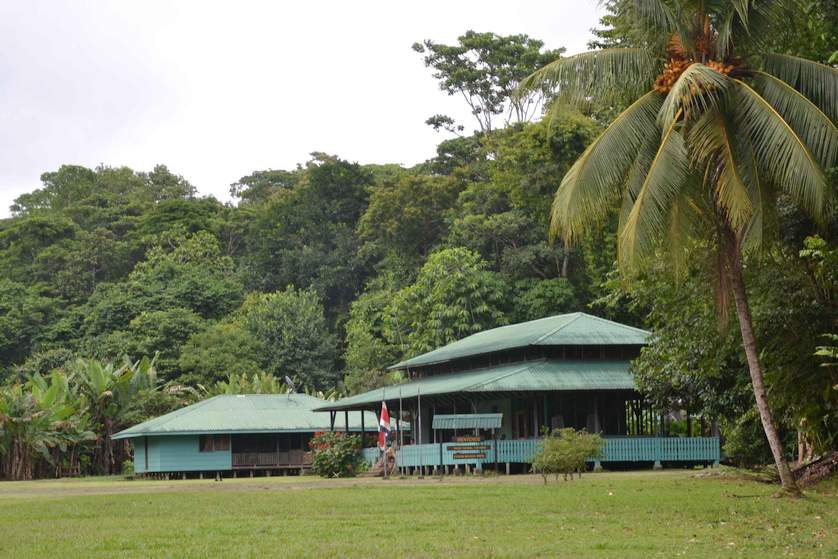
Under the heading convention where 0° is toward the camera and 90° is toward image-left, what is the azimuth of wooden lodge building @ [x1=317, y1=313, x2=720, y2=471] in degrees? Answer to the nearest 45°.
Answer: approximately 45°

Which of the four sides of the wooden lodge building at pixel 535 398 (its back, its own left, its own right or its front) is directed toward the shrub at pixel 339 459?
right

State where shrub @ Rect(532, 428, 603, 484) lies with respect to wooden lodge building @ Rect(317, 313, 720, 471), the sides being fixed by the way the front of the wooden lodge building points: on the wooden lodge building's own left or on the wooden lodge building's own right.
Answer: on the wooden lodge building's own left
